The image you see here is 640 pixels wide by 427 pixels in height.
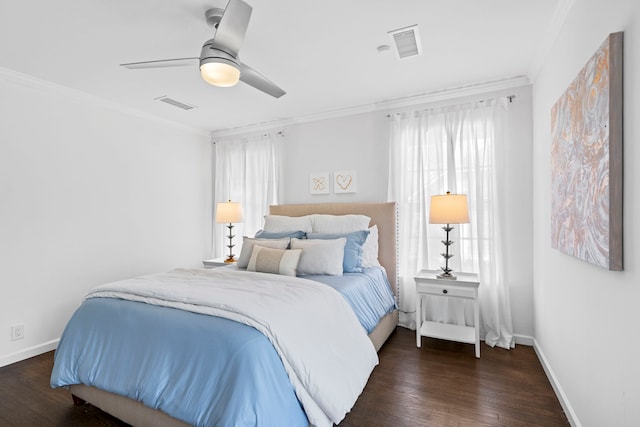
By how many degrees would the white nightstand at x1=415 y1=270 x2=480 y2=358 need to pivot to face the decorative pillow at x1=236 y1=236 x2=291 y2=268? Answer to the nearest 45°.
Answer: approximately 90° to its right

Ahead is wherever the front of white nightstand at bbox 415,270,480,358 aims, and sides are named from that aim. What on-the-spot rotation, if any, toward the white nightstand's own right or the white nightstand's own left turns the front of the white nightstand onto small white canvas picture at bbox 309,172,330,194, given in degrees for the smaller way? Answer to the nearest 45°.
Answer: approximately 90° to the white nightstand's own right

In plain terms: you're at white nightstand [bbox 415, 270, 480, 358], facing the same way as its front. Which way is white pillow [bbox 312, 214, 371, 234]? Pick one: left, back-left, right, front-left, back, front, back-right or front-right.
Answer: right

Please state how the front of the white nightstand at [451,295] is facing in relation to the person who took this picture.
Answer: facing the viewer

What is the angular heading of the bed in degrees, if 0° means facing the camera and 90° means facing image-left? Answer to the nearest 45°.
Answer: approximately 45°

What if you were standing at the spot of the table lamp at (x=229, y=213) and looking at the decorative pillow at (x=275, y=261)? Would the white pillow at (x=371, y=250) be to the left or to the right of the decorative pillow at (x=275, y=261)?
left

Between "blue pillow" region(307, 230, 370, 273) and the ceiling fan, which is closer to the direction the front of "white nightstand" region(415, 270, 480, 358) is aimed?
the ceiling fan

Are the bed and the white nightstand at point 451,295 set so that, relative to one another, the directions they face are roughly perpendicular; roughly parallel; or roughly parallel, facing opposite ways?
roughly parallel

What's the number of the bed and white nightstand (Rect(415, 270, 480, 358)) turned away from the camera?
0

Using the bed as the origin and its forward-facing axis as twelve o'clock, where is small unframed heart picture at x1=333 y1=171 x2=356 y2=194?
The small unframed heart picture is roughly at 6 o'clock from the bed.

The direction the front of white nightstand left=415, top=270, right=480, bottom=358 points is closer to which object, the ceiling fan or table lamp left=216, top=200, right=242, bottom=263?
the ceiling fan

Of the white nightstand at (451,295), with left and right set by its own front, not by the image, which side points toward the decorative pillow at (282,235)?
right
